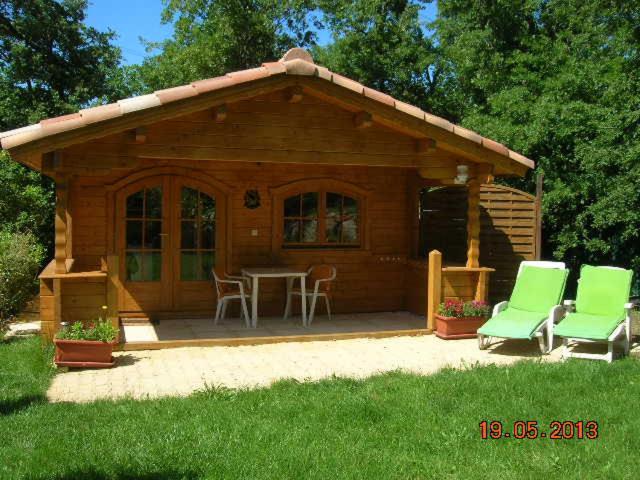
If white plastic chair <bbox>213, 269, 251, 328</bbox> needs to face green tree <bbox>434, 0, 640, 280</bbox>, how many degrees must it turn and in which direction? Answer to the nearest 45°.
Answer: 0° — it already faces it

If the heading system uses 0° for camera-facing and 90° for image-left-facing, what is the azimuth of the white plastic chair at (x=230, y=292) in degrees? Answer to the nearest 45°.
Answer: approximately 270°

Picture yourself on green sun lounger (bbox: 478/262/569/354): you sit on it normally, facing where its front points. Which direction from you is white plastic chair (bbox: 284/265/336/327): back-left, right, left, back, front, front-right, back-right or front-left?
front-right

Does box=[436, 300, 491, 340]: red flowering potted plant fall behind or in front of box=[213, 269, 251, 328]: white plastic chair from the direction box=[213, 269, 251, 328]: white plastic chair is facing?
in front

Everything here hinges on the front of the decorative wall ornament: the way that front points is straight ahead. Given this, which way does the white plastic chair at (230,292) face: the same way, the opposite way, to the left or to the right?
to the left

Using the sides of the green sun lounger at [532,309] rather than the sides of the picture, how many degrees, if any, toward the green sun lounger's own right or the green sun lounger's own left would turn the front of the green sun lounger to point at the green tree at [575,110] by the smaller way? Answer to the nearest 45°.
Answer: approximately 135° to the green sun lounger's own right

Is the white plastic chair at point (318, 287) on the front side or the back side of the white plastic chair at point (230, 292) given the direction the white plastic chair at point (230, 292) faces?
on the front side

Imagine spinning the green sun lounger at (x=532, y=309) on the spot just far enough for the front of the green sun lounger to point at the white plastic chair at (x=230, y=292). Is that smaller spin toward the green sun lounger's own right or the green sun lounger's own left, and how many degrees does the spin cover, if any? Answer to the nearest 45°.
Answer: approximately 45° to the green sun lounger's own right

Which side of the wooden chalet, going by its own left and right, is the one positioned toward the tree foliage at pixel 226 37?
back

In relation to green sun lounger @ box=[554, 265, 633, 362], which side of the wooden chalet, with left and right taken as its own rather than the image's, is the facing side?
left
